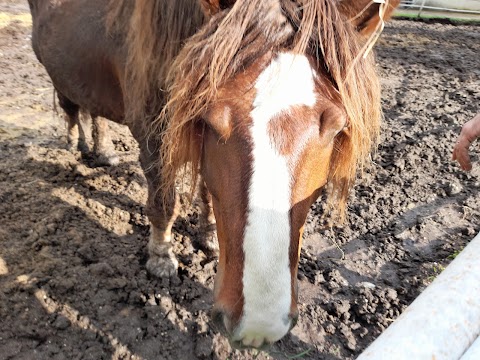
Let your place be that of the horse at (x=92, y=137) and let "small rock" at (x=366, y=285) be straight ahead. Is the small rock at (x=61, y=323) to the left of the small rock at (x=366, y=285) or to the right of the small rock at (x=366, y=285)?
right

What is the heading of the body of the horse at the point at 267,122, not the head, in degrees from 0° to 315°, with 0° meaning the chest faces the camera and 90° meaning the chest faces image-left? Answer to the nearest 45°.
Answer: approximately 315°
